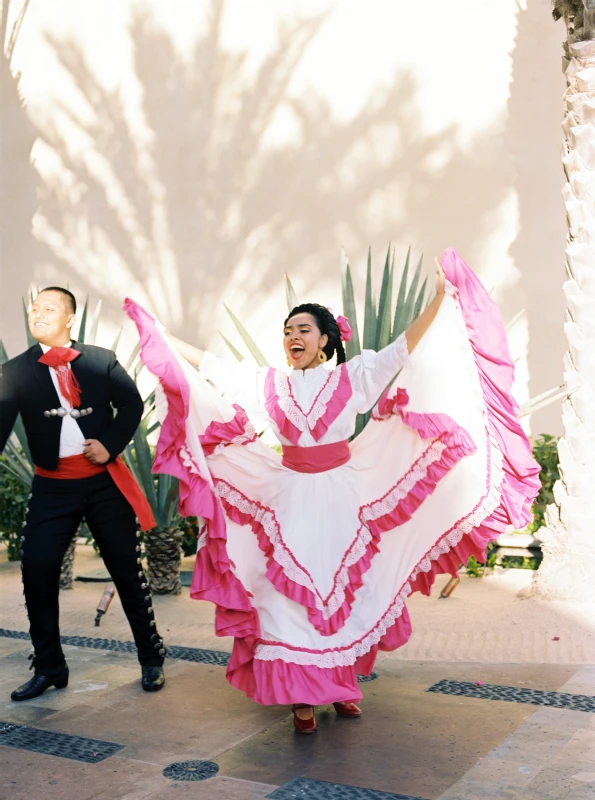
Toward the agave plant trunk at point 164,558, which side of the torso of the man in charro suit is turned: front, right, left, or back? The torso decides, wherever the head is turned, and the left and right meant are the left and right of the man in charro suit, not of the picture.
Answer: back

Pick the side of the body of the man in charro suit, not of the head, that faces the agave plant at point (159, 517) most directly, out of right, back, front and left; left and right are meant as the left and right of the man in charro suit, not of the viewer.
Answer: back

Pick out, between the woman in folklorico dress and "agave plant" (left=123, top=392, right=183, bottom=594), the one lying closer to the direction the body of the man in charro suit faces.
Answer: the woman in folklorico dress

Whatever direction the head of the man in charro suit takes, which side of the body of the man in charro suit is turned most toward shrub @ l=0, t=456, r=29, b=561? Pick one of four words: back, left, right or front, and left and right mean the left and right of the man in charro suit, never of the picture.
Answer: back

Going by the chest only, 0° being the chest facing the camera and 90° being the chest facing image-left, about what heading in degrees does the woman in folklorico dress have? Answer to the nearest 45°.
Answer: approximately 0°

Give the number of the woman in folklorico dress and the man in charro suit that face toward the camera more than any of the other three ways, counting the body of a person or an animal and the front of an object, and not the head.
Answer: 2
